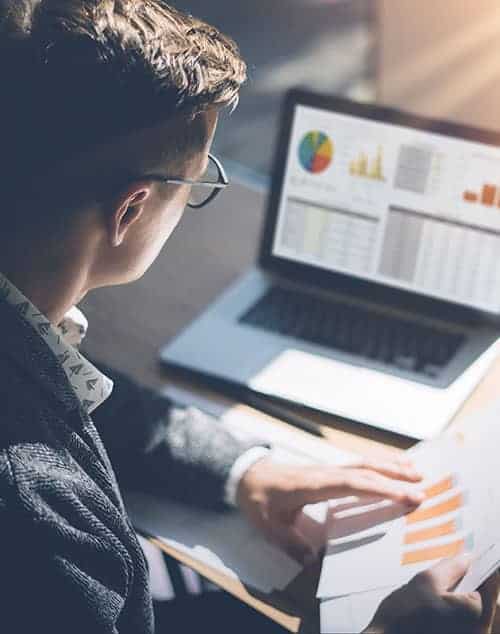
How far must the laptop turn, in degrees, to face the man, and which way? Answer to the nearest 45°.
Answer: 0° — it already faces them

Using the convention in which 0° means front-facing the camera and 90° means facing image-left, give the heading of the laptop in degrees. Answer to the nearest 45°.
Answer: approximately 45°

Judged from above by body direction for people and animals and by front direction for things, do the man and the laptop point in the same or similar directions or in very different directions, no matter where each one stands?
very different directions

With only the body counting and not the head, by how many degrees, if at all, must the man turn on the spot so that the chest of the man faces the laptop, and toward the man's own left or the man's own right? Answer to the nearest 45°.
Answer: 0° — they already face it

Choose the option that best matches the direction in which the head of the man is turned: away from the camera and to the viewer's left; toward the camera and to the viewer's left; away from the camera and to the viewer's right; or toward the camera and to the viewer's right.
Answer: away from the camera and to the viewer's right

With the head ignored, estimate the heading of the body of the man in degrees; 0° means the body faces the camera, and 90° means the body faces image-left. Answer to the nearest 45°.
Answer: approximately 225°
